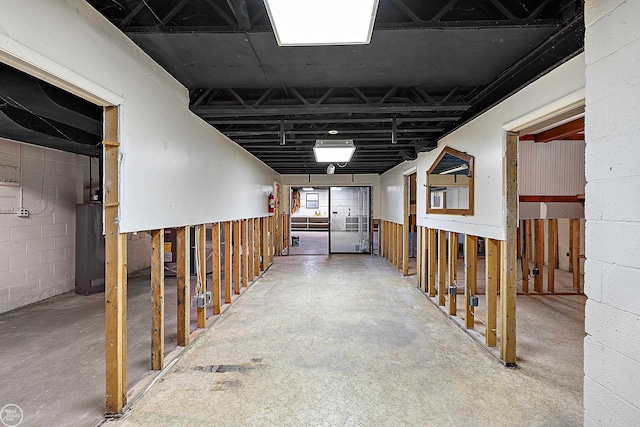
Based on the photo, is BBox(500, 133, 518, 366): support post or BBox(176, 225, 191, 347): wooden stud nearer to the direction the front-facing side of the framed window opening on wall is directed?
the wooden stud

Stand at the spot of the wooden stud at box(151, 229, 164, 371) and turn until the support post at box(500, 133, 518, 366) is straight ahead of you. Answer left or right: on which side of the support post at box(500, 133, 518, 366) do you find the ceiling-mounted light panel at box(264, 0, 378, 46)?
right
